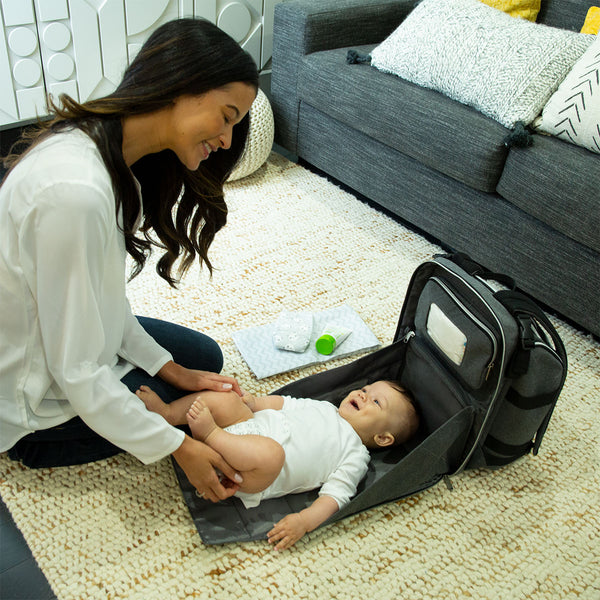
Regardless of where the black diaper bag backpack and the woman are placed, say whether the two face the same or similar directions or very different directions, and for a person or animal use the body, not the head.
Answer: very different directions

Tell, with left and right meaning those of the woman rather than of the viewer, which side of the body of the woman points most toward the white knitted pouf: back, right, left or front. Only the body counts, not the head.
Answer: left

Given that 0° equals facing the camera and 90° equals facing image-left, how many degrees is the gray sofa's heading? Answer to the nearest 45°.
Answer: approximately 45°

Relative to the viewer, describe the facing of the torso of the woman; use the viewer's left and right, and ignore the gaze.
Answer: facing to the right of the viewer

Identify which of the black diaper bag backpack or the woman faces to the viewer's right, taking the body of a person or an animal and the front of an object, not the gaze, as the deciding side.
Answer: the woman

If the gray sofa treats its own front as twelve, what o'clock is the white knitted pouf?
The white knitted pouf is roughly at 2 o'clock from the gray sofa.
